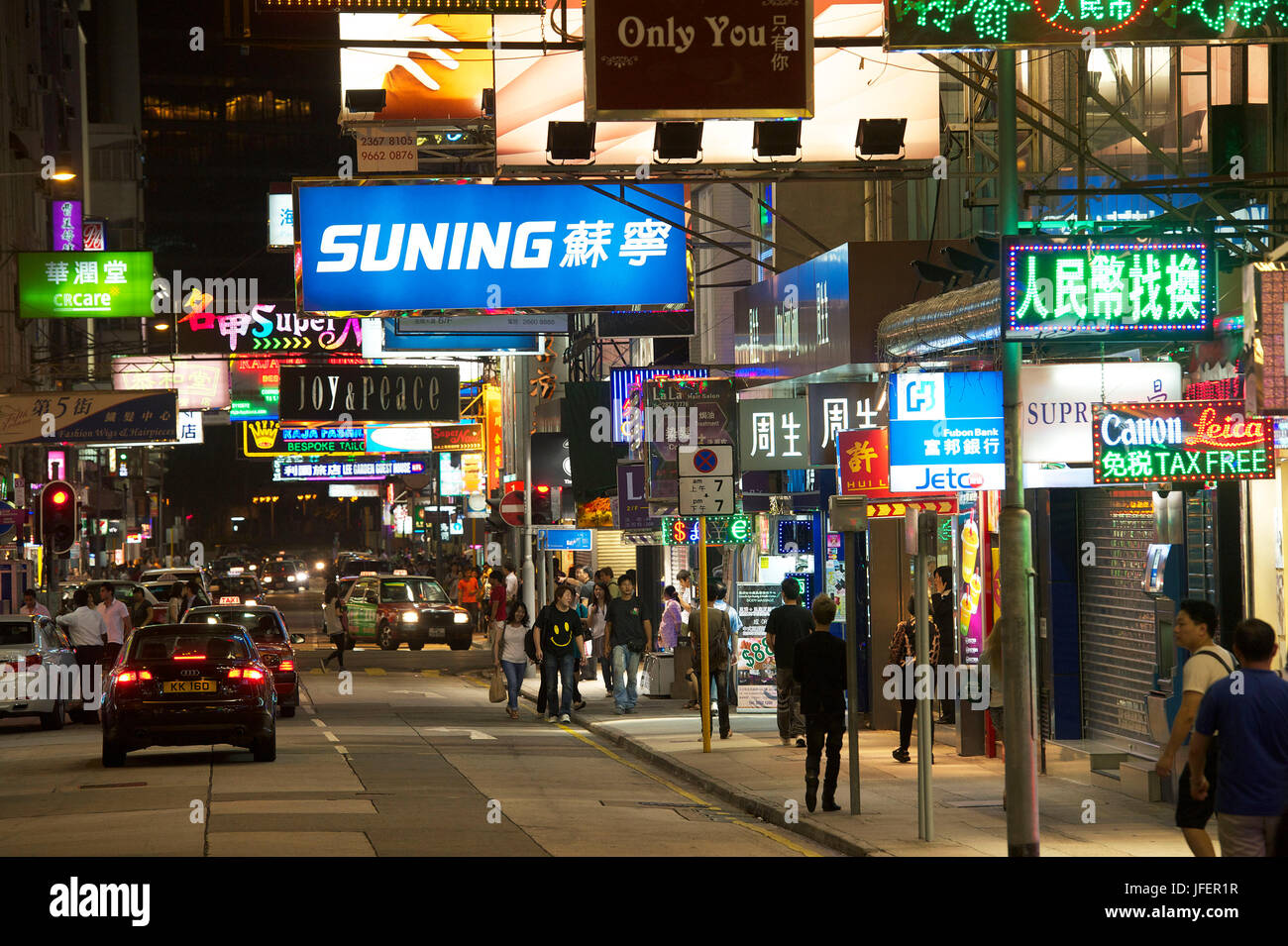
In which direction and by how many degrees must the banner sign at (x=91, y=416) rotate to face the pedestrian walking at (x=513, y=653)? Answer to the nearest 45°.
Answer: approximately 45° to its left

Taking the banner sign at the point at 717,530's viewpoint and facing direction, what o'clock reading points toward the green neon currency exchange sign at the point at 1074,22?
The green neon currency exchange sign is roughly at 12 o'clock from the banner sign.

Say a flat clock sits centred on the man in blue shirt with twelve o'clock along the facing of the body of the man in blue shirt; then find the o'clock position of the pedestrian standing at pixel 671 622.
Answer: The pedestrian standing is roughly at 11 o'clock from the man in blue shirt.

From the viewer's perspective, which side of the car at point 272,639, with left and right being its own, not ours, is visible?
back

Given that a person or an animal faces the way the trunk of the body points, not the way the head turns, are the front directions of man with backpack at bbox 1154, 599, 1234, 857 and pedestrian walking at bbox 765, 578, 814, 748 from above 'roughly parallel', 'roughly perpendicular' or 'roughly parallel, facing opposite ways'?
roughly perpendicular

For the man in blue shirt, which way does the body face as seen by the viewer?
away from the camera

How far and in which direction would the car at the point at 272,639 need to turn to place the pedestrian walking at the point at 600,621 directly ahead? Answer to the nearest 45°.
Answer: approximately 45° to its right

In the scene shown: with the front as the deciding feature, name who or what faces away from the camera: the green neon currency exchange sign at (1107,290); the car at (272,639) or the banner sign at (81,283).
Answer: the car

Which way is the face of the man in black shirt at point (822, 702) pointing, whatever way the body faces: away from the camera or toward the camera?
away from the camera

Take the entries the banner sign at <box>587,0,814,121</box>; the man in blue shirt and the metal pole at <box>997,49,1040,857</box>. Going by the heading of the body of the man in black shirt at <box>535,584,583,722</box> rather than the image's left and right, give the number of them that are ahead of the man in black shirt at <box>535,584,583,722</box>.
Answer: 3

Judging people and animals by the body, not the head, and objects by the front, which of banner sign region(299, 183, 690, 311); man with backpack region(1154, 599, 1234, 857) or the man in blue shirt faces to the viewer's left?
the man with backpack

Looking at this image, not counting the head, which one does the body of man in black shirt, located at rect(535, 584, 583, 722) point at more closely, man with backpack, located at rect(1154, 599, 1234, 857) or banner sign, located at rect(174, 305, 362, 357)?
the man with backpack
